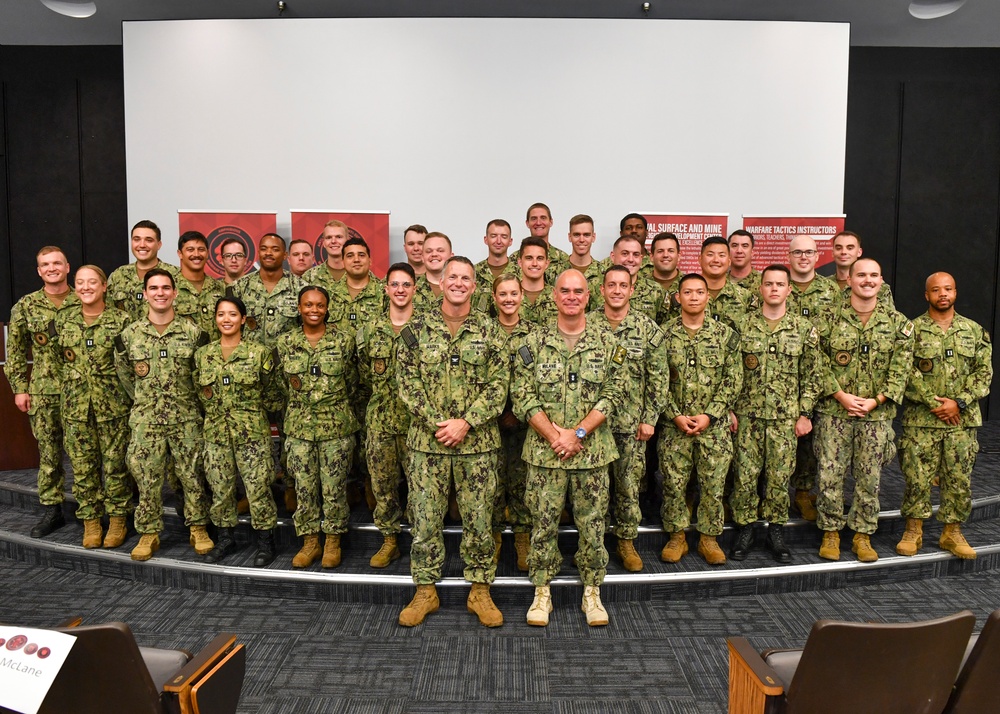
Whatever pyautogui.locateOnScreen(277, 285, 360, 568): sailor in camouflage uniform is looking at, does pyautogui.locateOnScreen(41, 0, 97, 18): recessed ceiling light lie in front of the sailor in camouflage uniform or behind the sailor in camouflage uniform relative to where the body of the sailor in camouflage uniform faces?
behind

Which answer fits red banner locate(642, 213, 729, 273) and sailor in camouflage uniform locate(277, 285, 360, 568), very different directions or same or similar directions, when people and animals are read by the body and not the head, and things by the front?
same or similar directions

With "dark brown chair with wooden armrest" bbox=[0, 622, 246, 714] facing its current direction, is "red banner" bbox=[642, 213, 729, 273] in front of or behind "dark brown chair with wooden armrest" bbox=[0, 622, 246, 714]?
in front

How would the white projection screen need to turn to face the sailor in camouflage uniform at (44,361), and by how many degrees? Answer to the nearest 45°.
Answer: approximately 45° to its right

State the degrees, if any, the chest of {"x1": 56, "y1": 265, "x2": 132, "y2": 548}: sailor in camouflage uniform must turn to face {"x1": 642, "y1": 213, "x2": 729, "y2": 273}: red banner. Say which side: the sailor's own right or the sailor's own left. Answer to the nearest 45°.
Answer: approximately 90° to the sailor's own left

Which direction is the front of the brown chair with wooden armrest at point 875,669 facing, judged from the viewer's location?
facing away from the viewer and to the left of the viewer

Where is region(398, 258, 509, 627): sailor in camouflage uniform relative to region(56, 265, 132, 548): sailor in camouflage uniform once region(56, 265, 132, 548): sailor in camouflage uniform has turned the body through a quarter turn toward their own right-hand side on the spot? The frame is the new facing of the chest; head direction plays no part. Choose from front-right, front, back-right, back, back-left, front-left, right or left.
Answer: back-left

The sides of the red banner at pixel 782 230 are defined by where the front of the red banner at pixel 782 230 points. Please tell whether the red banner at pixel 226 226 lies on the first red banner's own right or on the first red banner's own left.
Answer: on the first red banner's own right

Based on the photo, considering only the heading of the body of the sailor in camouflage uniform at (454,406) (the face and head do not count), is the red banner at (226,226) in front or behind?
behind

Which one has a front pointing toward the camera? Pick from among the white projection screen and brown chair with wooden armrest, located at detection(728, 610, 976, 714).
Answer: the white projection screen

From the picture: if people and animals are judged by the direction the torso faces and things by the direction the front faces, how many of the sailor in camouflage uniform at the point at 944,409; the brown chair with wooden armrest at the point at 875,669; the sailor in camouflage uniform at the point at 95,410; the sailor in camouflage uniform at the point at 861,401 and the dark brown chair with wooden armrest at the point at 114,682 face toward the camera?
3

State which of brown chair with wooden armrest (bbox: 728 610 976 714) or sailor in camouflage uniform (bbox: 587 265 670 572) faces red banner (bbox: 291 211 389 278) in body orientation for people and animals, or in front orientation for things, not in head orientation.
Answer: the brown chair with wooden armrest

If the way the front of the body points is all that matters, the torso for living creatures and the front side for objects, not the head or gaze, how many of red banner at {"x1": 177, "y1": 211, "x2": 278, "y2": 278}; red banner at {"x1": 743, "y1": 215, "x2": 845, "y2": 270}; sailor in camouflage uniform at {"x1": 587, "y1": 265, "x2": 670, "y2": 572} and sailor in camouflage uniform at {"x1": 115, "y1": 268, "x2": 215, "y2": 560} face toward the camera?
4

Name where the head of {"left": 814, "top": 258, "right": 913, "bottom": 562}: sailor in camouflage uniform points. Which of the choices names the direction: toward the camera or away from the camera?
toward the camera

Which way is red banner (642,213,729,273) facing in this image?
toward the camera

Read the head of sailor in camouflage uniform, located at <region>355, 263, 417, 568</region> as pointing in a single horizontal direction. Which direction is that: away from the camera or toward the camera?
toward the camera

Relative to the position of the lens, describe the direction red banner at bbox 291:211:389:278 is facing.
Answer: facing the viewer

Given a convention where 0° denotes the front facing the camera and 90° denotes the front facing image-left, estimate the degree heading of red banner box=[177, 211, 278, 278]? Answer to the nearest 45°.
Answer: approximately 0°
